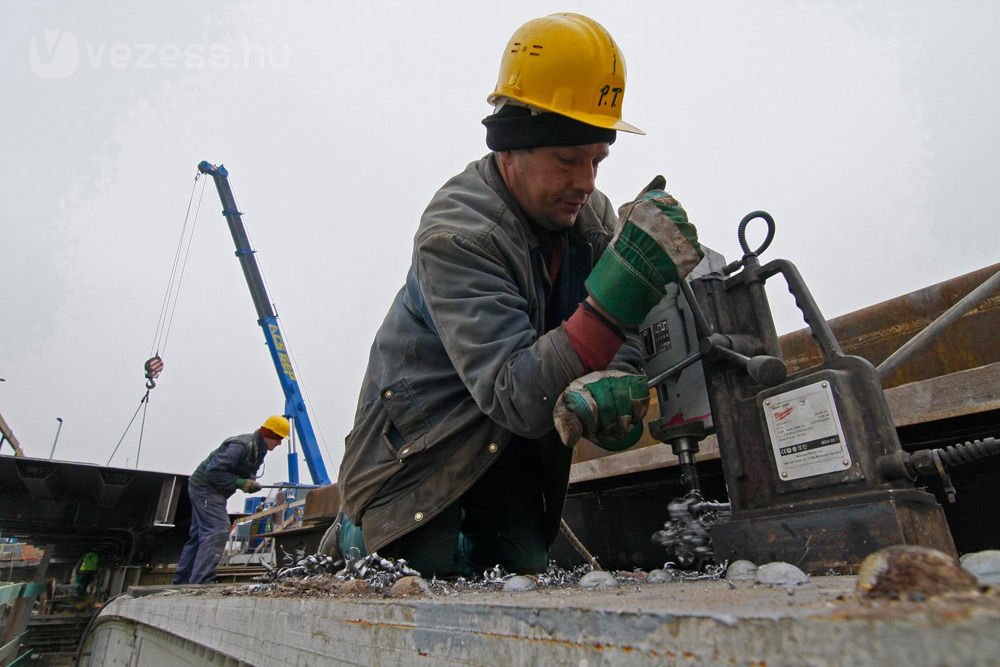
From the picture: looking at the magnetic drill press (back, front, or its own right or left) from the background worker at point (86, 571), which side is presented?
front

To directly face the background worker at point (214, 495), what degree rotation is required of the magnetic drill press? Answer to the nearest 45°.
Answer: approximately 45° to its right

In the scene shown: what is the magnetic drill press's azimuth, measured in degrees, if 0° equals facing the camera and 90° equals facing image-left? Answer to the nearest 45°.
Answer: approximately 90°
